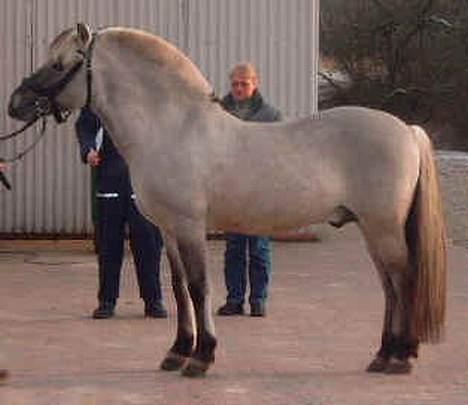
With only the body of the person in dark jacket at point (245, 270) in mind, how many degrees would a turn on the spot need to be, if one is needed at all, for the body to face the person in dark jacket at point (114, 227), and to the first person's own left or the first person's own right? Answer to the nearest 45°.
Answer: approximately 45° to the first person's own right

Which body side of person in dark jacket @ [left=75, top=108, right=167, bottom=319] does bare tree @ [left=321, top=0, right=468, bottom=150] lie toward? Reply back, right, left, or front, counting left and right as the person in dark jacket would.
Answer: back

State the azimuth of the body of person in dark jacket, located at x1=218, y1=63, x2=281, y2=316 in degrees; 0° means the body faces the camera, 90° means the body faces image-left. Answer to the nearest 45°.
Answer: approximately 45°

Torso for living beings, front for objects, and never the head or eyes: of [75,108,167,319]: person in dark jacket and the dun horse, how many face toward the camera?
1

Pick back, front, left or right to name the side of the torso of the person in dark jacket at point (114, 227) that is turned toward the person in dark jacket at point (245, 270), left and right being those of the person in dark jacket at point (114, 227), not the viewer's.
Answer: left

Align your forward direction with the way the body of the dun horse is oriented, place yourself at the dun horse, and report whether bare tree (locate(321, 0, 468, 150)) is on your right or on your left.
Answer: on your right

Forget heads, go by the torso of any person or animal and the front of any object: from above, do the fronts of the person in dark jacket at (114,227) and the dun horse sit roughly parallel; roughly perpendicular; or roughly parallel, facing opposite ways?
roughly perpendicular

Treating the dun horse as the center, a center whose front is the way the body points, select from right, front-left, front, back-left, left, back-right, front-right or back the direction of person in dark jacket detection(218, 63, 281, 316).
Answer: right

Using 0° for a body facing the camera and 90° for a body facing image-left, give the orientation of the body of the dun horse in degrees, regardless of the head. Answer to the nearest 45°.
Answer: approximately 90°
